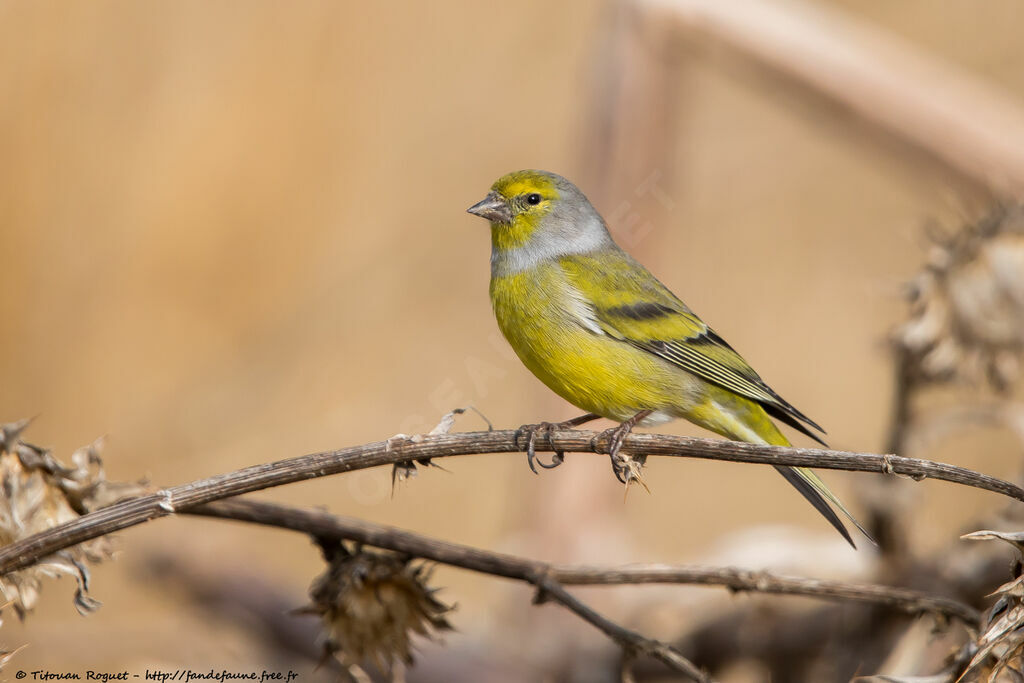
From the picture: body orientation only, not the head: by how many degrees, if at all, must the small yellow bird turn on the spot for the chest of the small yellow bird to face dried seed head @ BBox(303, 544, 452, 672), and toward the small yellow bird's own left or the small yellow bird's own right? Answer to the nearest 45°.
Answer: approximately 45° to the small yellow bird's own left

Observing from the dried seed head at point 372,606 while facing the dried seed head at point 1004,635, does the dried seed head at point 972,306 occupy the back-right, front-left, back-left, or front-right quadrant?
front-left

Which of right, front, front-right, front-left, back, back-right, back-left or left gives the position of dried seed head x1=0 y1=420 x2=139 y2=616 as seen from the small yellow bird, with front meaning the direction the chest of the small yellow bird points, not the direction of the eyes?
front-left

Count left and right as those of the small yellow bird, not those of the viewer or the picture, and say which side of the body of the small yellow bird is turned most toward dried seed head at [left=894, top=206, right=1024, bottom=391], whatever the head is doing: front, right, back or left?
back

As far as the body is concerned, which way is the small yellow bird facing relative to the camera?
to the viewer's left

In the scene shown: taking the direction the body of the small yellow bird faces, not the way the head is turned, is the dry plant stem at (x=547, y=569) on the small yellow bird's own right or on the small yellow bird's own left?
on the small yellow bird's own left
